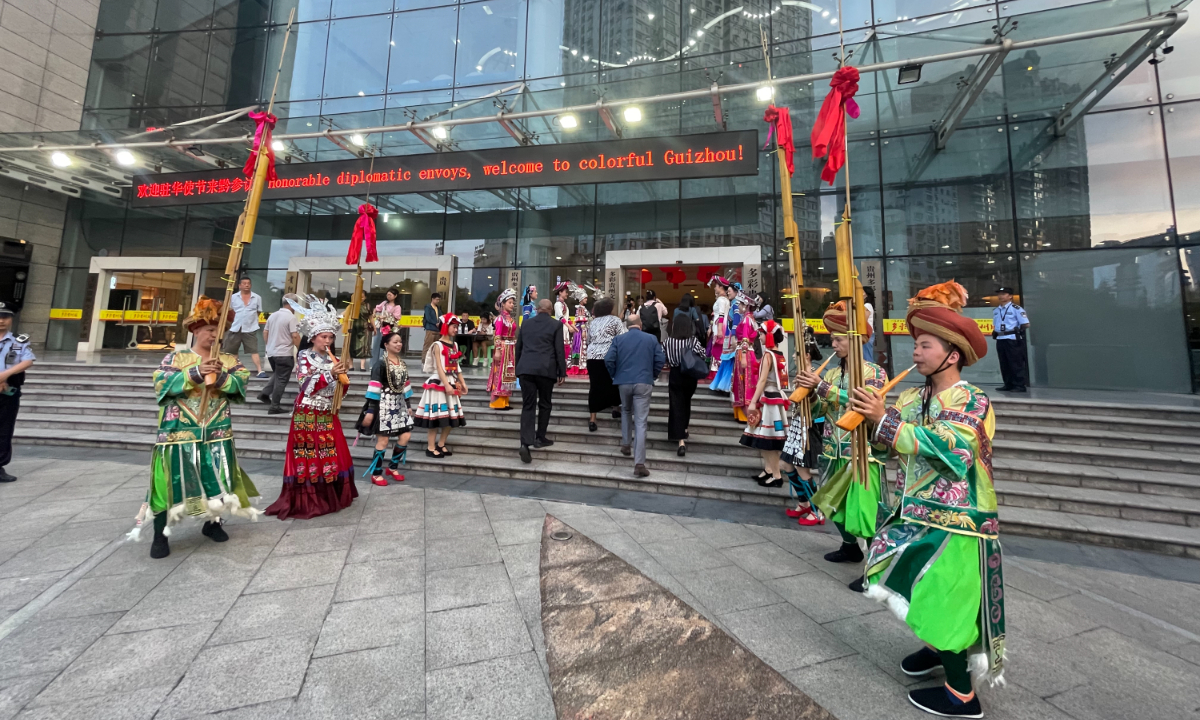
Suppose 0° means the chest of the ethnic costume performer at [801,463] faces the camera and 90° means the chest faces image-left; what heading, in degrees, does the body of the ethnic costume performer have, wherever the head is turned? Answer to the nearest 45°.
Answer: approximately 90°

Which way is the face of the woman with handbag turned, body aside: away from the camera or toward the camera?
away from the camera

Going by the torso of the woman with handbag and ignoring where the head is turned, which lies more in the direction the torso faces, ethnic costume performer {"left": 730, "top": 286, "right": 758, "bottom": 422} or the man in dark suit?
the ethnic costume performer

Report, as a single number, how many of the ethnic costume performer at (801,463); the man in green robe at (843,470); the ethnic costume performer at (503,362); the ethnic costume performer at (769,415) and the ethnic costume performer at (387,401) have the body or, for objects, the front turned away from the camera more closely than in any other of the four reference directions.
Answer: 0

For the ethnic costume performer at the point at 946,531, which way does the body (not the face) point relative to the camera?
to the viewer's left

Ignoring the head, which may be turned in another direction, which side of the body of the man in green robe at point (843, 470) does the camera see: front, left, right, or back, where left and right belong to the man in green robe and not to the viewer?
left

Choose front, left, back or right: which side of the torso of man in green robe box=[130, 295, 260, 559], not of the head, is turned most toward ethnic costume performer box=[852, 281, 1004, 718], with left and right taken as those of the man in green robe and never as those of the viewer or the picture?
front

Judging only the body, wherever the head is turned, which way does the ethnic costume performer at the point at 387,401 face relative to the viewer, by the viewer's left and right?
facing the viewer and to the right of the viewer

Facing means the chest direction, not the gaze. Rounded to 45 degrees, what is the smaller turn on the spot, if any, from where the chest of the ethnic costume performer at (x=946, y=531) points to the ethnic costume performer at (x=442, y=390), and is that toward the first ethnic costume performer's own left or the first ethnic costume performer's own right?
0° — they already face them

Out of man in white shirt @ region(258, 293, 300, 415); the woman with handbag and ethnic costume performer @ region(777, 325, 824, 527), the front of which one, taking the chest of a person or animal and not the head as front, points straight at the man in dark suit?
the ethnic costume performer

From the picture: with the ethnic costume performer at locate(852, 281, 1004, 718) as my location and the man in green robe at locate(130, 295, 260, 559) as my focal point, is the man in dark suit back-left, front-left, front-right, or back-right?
front-right

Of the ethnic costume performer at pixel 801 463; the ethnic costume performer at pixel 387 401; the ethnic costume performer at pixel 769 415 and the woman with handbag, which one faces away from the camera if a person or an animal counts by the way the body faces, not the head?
the woman with handbag

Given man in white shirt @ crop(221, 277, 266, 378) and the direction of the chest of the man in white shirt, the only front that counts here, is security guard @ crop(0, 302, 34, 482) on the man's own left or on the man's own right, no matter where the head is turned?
on the man's own right

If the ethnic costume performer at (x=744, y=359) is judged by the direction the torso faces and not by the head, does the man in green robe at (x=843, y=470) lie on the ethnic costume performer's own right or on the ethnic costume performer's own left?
on the ethnic costume performer's own left
